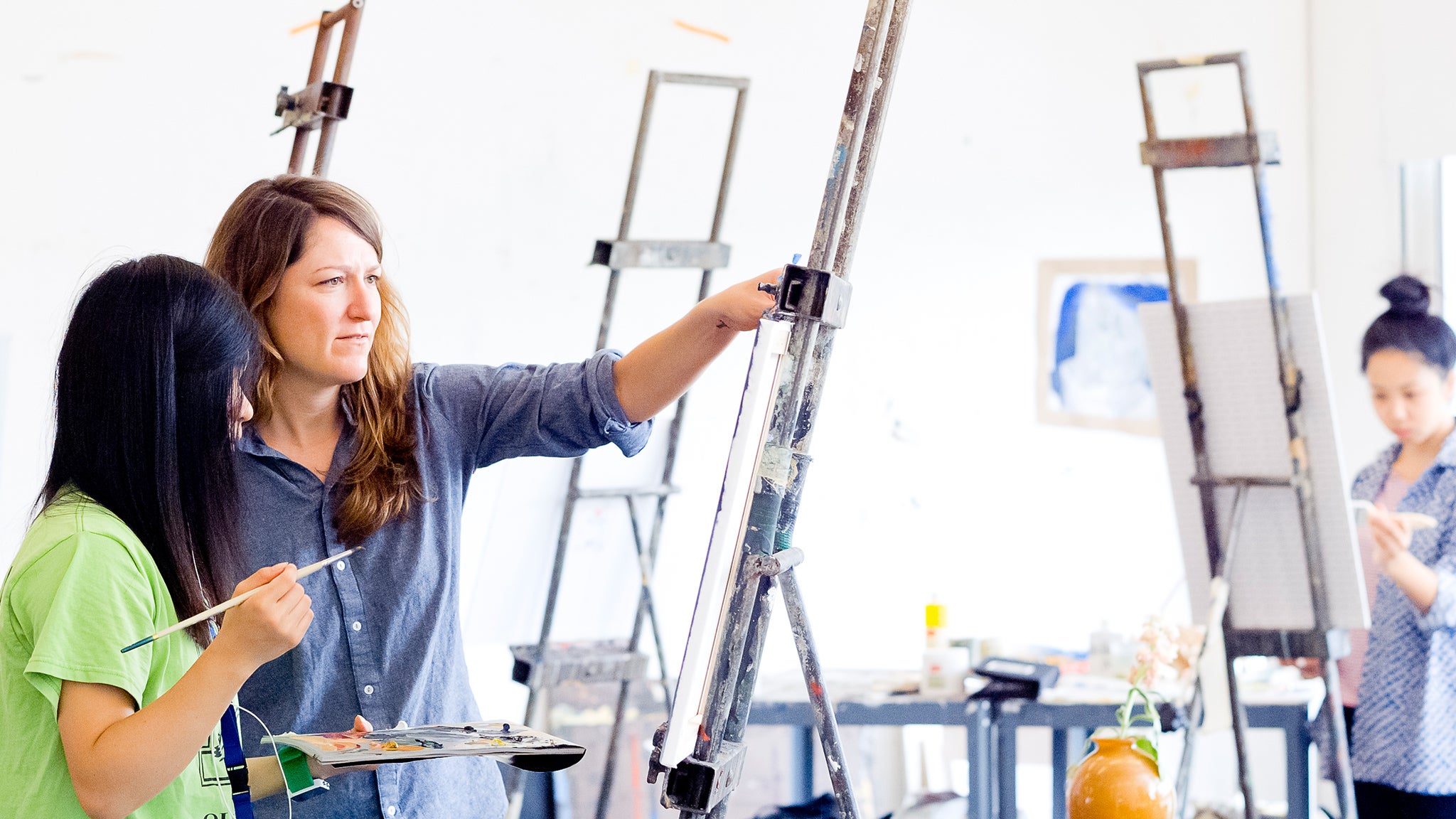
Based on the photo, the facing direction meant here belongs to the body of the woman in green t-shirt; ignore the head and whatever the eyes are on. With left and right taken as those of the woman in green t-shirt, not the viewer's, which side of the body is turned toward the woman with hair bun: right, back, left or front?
front

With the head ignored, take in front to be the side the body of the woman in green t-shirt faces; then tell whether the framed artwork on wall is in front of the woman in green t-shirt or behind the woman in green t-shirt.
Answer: in front

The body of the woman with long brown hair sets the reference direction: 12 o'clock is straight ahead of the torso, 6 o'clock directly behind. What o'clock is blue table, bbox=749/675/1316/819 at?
The blue table is roughly at 9 o'clock from the woman with long brown hair.

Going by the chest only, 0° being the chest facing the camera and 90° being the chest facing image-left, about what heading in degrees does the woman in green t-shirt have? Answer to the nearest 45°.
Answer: approximately 270°

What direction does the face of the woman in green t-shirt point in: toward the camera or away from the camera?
away from the camera

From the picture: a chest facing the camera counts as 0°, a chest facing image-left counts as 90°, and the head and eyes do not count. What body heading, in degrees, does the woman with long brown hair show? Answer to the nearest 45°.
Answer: approximately 315°

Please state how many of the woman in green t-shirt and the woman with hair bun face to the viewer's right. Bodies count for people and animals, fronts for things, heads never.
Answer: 1

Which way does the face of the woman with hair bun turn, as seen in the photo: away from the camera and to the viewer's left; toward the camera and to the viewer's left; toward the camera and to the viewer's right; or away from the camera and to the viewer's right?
toward the camera and to the viewer's left

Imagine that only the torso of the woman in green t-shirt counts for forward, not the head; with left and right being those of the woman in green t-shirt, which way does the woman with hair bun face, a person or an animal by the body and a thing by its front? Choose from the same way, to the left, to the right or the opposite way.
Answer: the opposite way
